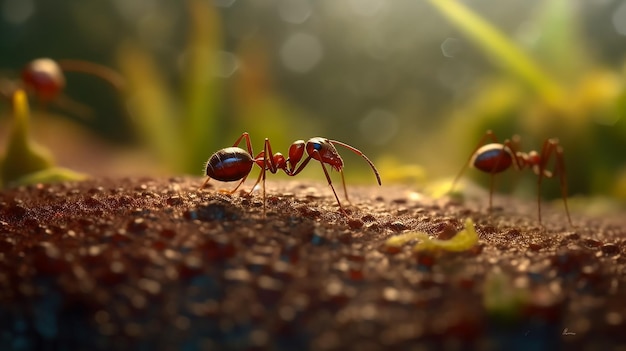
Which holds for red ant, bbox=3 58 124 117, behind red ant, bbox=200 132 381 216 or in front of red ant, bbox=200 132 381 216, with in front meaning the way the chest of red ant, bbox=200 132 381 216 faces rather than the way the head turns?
behind

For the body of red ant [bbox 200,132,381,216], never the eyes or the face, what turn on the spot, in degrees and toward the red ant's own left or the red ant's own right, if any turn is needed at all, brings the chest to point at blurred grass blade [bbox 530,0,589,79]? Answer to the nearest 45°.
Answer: approximately 45° to the red ant's own left

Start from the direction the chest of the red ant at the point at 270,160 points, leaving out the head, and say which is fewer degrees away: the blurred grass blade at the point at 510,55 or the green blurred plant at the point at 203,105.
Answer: the blurred grass blade

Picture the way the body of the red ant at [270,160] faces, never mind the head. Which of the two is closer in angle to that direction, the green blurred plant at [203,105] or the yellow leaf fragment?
the yellow leaf fragment

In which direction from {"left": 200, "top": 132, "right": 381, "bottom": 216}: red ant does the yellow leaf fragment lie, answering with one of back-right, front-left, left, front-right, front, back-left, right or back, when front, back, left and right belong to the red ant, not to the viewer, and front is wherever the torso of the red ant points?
front-right

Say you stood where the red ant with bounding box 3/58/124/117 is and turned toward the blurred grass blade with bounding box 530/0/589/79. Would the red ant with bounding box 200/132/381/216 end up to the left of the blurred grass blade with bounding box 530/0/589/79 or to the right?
right

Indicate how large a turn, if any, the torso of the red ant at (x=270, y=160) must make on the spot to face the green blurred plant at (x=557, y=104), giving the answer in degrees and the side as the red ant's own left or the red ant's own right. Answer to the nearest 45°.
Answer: approximately 45° to the red ant's own left

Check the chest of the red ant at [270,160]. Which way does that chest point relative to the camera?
to the viewer's right

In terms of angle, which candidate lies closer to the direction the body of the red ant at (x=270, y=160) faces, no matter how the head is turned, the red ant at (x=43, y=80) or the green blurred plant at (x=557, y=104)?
the green blurred plant

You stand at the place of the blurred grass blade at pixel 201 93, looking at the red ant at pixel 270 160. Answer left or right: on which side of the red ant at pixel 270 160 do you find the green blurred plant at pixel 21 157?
right
